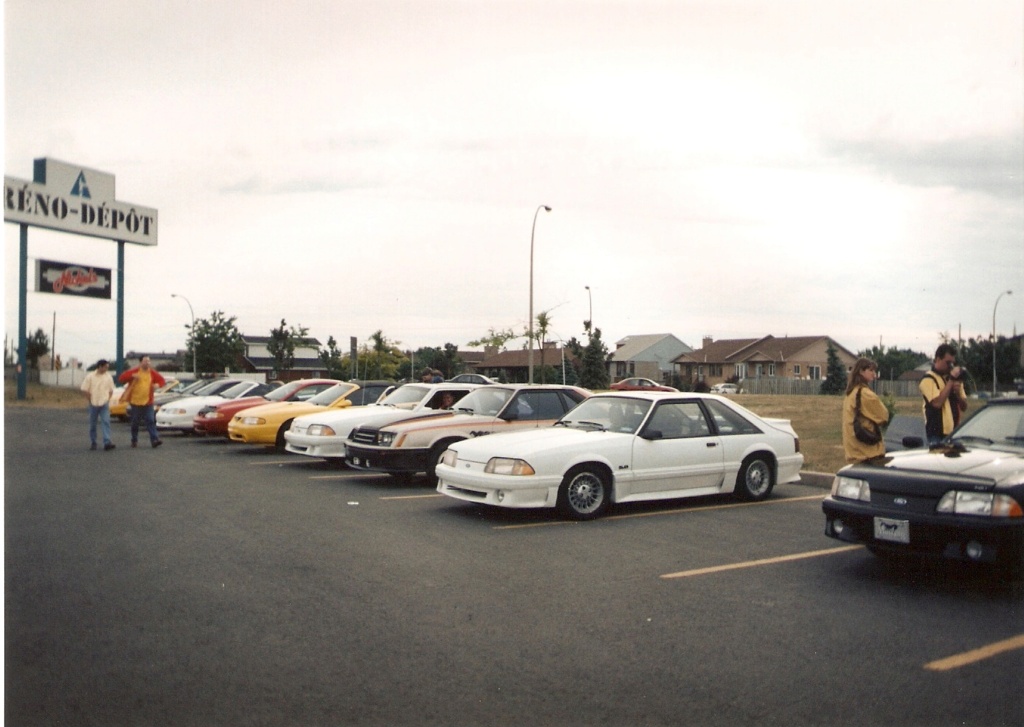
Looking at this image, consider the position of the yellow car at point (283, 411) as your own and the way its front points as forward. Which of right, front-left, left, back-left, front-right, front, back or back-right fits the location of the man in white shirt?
front-right

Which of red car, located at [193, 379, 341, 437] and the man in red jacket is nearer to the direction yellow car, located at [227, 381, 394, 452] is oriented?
the man in red jacket

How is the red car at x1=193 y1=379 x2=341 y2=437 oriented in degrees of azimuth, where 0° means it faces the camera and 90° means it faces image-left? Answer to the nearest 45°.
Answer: approximately 45°

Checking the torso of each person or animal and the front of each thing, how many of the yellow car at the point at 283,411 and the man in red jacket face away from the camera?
0

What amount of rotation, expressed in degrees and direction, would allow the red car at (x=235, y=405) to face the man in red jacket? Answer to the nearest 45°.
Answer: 0° — it already faces them

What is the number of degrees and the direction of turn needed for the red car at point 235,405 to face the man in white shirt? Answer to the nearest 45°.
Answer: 0° — it already faces them

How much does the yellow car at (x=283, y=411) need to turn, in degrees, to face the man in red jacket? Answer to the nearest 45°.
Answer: approximately 45° to its right

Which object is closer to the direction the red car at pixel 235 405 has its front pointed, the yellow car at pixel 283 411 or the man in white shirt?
the man in white shirt

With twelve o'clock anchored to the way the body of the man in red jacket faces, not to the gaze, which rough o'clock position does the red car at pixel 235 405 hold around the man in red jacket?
The red car is roughly at 8 o'clock from the man in red jacket.

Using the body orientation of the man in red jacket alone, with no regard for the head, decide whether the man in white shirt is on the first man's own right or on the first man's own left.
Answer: on the first man's own right

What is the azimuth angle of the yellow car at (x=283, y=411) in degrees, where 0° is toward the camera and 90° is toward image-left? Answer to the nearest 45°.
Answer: approximately 45°

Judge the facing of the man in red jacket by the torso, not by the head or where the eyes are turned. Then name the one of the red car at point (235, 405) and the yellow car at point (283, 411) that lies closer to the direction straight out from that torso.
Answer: the yellow car

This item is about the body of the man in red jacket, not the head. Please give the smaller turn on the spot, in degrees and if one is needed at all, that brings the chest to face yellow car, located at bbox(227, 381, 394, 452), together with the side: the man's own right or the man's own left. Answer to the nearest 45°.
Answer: approximately 45° to the man's own left
